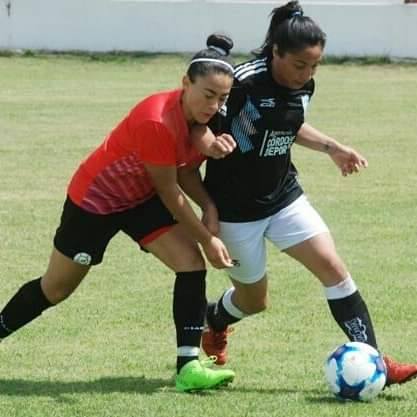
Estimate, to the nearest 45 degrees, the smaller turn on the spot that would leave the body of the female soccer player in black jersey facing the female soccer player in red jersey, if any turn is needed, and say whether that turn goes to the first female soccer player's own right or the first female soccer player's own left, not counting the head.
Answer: approximately 90° to the first female soccer player's own right

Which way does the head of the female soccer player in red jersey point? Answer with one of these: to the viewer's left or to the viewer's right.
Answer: to the viewer's right

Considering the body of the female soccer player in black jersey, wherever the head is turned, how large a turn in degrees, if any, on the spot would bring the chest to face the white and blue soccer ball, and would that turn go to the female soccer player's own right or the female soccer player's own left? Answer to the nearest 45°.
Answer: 0° — they already face it

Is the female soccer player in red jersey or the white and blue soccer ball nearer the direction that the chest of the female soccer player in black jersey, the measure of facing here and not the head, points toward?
the white and blue soccer ball

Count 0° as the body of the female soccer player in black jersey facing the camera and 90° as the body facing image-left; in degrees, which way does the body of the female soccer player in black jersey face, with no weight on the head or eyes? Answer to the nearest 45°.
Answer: approximately 315°
